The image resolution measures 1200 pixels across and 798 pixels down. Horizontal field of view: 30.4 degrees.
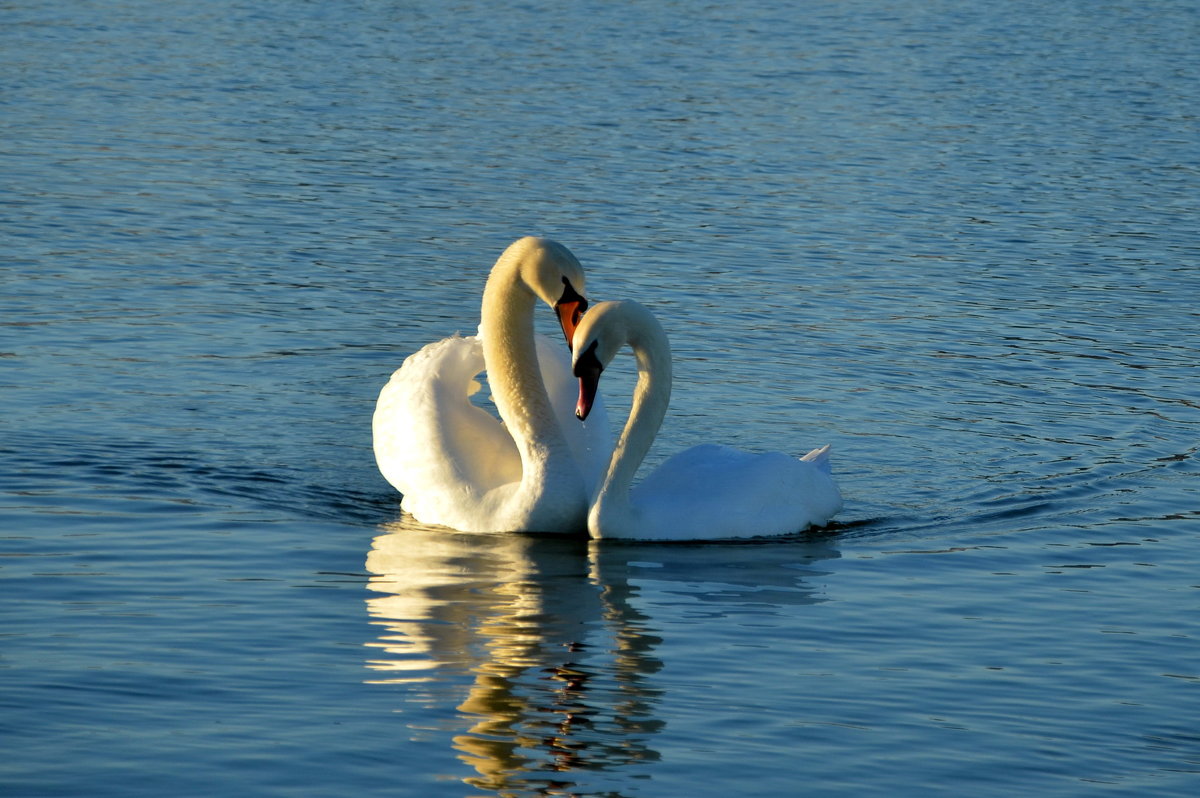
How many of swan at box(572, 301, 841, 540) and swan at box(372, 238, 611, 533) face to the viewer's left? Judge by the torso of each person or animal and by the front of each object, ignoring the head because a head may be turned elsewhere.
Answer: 1

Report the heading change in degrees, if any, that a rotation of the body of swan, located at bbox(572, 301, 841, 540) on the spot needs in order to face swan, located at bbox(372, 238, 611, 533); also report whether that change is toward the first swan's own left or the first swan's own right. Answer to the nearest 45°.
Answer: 0° — it already faces it

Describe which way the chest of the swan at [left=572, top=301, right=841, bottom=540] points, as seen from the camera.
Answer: to the viewer's left

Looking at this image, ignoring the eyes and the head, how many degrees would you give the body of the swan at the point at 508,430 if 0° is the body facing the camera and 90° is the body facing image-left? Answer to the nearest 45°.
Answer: approximately 315°

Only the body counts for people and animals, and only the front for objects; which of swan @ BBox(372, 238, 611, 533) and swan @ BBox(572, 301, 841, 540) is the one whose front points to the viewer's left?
swan @ BBox(572, 301, 841, 540)
